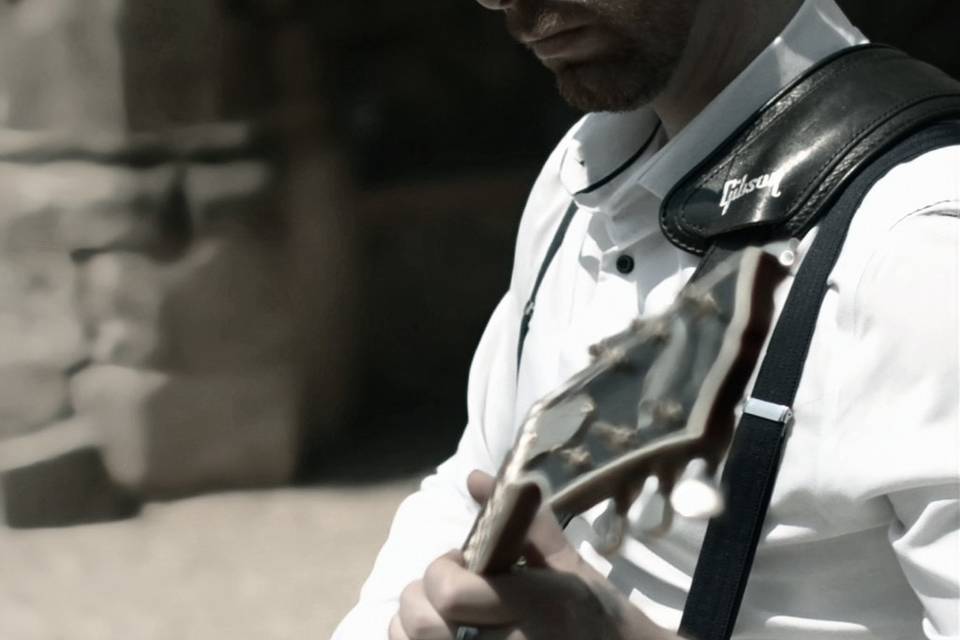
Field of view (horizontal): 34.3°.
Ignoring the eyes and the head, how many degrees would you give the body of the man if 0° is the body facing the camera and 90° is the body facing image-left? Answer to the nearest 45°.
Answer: approximately 45°

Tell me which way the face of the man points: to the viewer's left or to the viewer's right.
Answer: to the viewer's left
